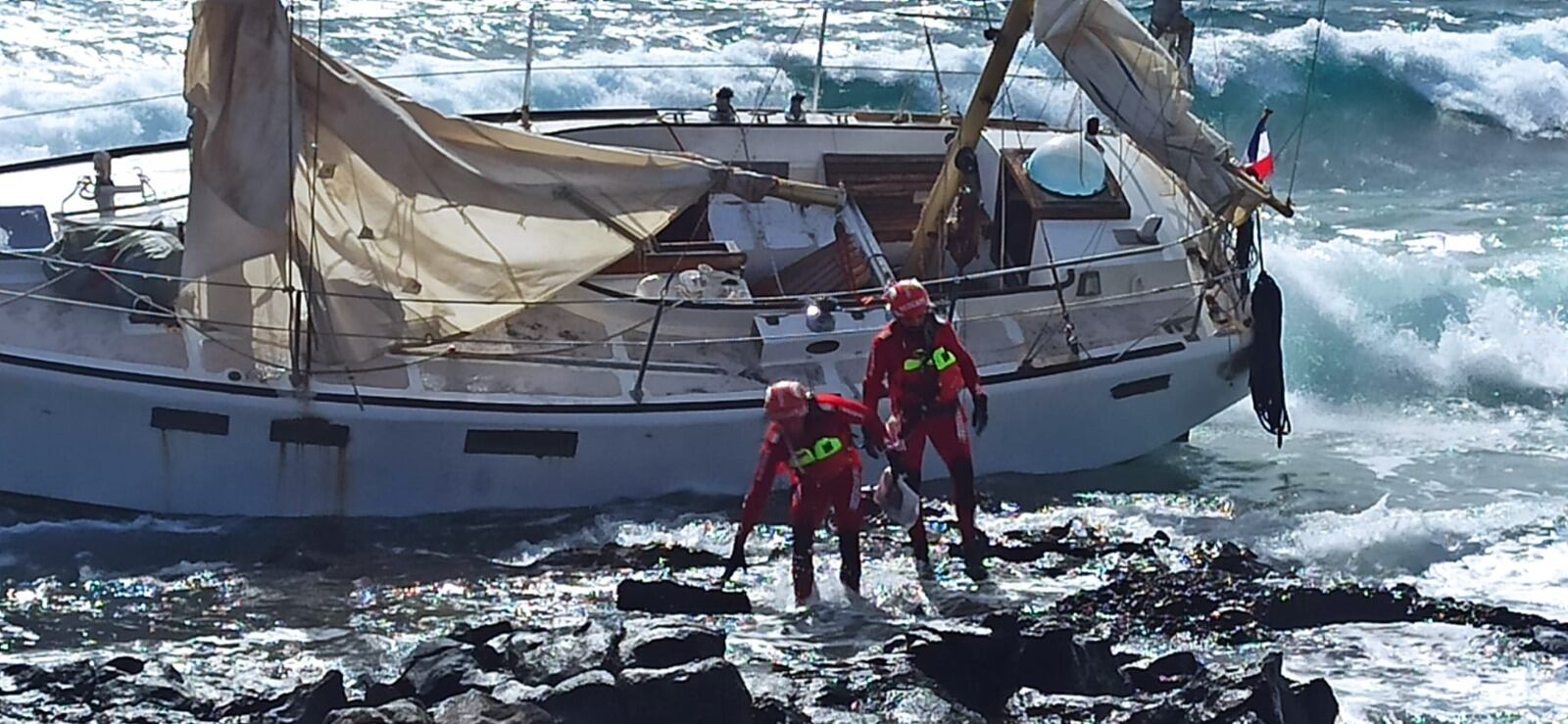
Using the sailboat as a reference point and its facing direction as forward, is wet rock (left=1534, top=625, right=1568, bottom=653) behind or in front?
behind

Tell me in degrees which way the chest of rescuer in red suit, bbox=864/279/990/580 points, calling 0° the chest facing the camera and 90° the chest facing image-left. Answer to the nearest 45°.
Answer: approximately 0°

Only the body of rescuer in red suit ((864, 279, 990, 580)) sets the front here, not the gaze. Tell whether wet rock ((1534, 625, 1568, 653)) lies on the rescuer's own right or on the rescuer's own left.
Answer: on the rescuer's own left

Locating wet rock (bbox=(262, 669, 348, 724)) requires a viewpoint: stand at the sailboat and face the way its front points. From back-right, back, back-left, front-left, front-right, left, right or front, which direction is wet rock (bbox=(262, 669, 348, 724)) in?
left

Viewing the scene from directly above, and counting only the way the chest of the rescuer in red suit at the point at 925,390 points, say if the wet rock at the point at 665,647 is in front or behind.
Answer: in front

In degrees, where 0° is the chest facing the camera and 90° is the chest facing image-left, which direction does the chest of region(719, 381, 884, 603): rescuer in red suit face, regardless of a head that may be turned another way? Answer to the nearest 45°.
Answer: approximately 45°

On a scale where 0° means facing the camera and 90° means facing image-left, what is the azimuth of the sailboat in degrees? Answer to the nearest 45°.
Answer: approximately 90°

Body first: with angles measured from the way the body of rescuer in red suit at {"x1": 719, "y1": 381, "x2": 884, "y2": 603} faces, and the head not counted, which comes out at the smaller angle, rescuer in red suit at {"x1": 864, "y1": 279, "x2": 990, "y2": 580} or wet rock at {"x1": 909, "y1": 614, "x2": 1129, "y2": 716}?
the wet rock

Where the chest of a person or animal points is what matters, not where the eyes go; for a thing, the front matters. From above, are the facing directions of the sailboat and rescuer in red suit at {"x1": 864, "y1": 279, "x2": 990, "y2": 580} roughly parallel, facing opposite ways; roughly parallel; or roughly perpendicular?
roughly perpendicular

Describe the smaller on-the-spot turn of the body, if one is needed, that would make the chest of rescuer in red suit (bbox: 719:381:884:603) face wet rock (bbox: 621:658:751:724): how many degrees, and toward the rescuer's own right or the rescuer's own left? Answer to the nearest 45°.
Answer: approximately 45° to the rescuer's own left

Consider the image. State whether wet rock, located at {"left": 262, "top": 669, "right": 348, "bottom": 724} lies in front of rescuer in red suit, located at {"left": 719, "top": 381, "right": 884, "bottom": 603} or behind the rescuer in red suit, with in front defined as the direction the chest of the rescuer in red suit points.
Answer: in front

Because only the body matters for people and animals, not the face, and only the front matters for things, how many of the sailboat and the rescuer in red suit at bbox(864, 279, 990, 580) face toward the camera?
1
